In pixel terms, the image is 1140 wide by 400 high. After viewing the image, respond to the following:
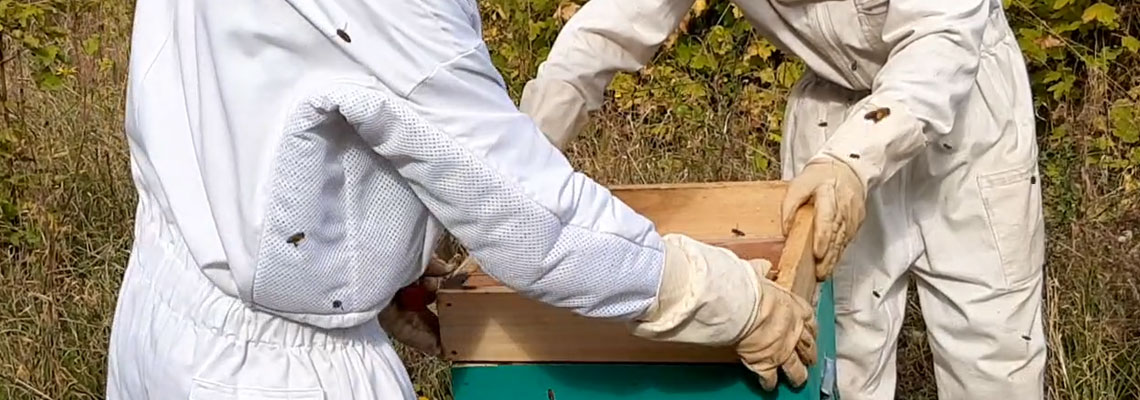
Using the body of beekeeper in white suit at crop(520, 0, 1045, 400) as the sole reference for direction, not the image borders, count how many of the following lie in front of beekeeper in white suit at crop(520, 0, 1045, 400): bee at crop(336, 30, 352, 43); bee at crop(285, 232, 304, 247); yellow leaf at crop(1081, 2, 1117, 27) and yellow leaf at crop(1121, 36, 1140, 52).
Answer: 2

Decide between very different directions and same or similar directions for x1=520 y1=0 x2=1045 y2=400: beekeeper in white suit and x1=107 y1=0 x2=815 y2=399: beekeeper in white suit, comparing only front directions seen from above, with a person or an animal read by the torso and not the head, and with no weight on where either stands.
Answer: very different directions

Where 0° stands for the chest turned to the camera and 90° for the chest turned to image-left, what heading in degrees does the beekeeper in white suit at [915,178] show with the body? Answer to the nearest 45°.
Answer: approximately 45°

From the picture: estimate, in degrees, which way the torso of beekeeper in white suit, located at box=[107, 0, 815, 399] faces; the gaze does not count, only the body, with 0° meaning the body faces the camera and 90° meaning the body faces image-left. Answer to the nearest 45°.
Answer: approximately 225°

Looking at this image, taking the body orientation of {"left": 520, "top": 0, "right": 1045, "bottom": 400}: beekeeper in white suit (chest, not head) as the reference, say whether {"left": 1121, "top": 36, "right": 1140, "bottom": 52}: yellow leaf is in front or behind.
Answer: behind
